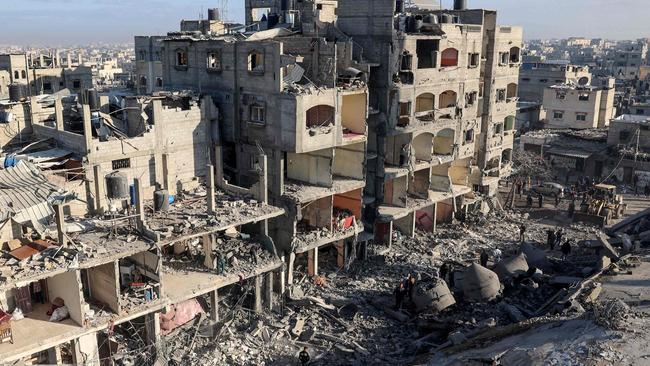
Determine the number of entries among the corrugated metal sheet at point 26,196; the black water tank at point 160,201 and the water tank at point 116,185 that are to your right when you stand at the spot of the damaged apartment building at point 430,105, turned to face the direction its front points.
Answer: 3

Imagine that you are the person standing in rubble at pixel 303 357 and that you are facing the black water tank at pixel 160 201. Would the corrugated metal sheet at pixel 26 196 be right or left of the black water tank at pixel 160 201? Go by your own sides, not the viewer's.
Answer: left

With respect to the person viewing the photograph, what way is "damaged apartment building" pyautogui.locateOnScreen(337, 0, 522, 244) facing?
facing the viewer and to the right of the viewer

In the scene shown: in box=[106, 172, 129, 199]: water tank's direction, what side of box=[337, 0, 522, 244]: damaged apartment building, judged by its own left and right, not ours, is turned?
right

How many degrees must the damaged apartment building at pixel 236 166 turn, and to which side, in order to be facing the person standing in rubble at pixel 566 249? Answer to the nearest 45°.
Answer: approximately 45° to its left
